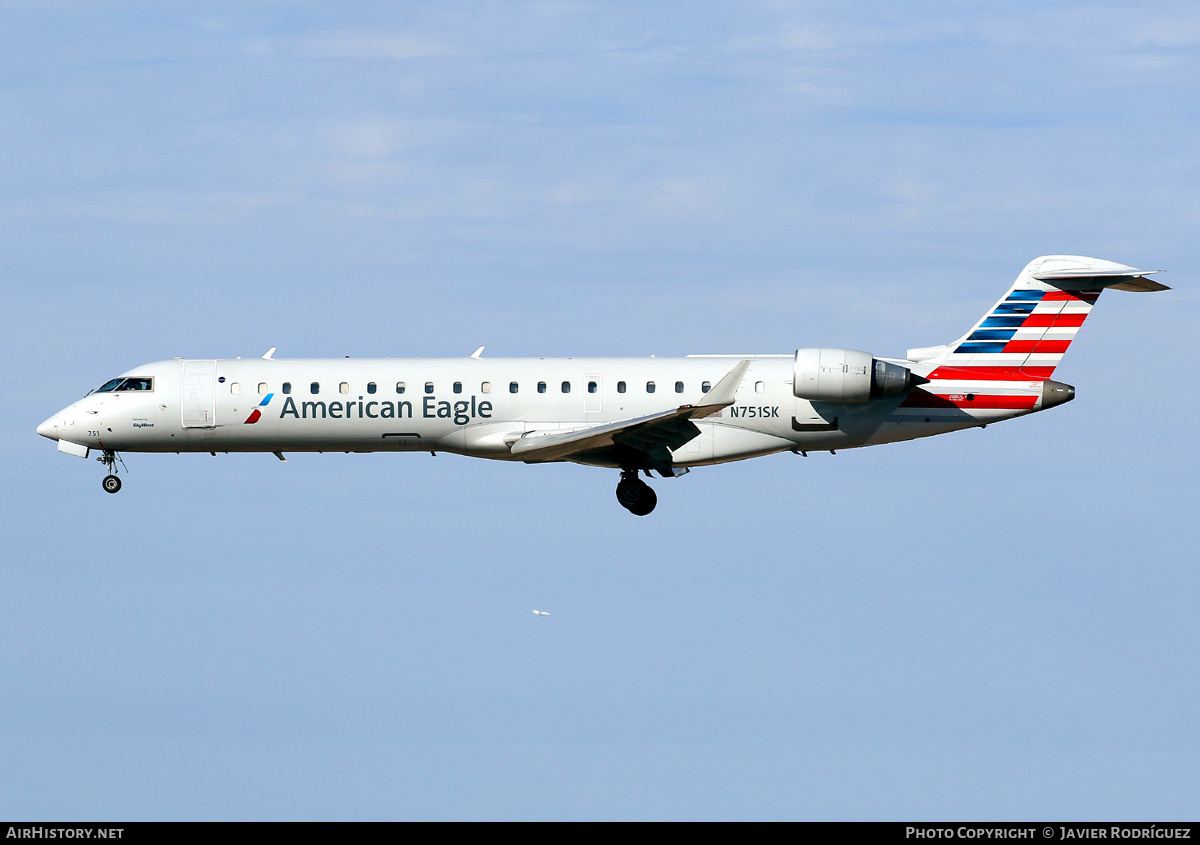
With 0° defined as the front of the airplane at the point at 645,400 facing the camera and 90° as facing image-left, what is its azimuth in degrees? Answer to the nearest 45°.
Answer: approximately 90°
